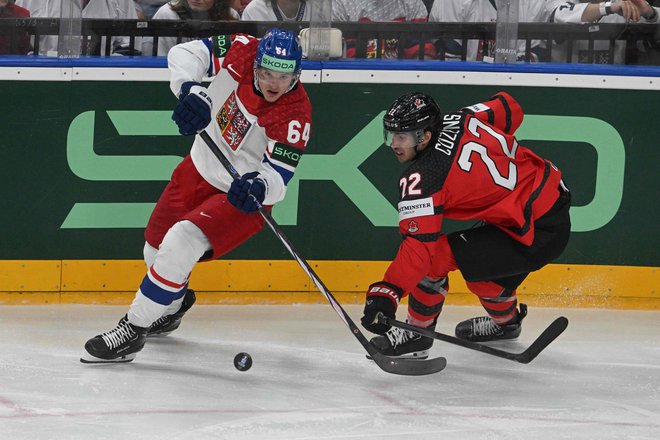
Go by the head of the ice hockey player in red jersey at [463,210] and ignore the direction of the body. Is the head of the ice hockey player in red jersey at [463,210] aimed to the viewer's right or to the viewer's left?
to the viewer's left

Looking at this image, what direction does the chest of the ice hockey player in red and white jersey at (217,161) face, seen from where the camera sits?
toward the camera

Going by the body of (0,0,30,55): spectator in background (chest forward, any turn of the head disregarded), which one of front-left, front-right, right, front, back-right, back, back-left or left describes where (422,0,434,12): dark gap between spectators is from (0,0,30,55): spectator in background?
left

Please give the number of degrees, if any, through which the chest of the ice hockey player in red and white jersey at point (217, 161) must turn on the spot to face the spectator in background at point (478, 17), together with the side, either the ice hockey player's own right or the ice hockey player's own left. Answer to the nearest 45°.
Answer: approximately 135° to the ice hockey player's own left

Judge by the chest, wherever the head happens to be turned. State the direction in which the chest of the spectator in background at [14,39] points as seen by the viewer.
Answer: toward the camera

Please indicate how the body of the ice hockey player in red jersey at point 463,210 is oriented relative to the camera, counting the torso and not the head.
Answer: to the viewer's left

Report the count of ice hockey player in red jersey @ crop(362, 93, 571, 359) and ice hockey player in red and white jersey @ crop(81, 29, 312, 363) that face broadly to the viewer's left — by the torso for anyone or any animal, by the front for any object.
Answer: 1

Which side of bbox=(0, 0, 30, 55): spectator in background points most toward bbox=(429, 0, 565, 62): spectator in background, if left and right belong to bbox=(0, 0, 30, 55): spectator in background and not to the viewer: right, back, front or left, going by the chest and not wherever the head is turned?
left

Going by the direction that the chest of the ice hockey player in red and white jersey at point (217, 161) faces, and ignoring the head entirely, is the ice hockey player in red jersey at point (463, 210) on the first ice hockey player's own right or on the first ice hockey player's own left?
on the first ice hockey player's own left
